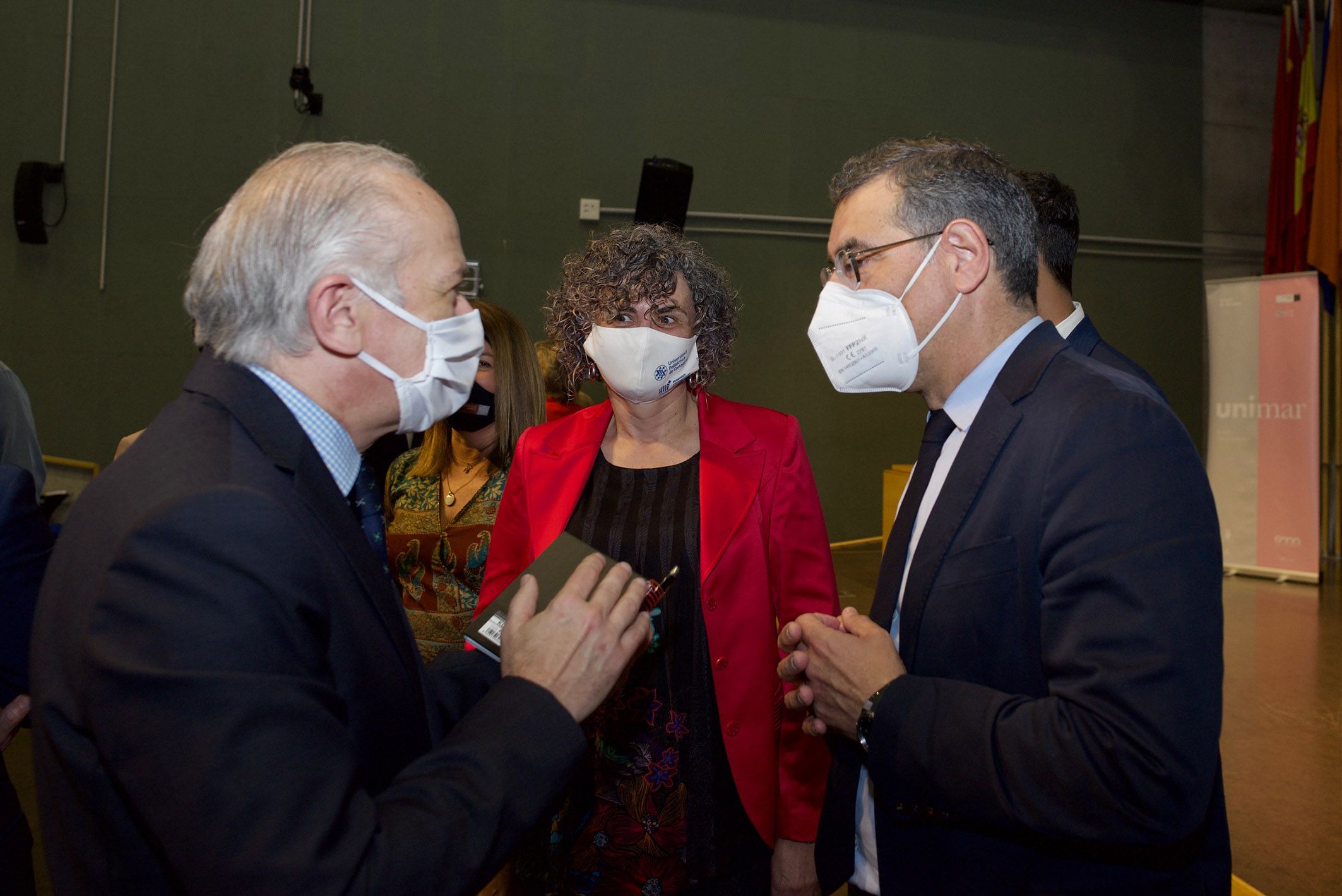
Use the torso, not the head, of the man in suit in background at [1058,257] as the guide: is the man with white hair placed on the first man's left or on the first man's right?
on the first man's left

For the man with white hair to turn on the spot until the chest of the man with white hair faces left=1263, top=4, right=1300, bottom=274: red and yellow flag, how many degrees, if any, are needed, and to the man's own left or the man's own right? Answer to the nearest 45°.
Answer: approximately 45° to the man's own left

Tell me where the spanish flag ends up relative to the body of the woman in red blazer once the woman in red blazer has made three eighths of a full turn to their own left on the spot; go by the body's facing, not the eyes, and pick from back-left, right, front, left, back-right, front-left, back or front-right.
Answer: front

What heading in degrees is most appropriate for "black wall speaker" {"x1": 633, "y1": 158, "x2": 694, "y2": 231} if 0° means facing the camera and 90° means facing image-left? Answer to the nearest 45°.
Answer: approximately 45°

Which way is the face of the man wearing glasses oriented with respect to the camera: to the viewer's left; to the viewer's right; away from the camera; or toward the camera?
to the viewer's left

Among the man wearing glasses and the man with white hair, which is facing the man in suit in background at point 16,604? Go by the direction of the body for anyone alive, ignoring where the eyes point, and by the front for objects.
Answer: the man wearing glasses

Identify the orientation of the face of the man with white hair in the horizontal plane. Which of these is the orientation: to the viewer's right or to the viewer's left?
to the viewer's right

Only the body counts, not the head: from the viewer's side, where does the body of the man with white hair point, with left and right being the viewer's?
facing to the right of the viewer

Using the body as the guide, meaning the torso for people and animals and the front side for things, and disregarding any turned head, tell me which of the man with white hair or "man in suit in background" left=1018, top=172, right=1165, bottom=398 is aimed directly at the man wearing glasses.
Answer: the man with white hair

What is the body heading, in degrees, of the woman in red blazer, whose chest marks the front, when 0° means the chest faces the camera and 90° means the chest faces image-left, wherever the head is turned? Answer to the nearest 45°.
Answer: approximately 0°

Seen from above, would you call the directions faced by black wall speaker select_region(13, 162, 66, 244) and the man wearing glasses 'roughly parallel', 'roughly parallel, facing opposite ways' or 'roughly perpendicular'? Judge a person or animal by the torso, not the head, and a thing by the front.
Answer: roughly perpendicular

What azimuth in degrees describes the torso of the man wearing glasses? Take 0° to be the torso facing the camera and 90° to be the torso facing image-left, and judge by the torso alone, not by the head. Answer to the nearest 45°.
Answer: approximately 90°
